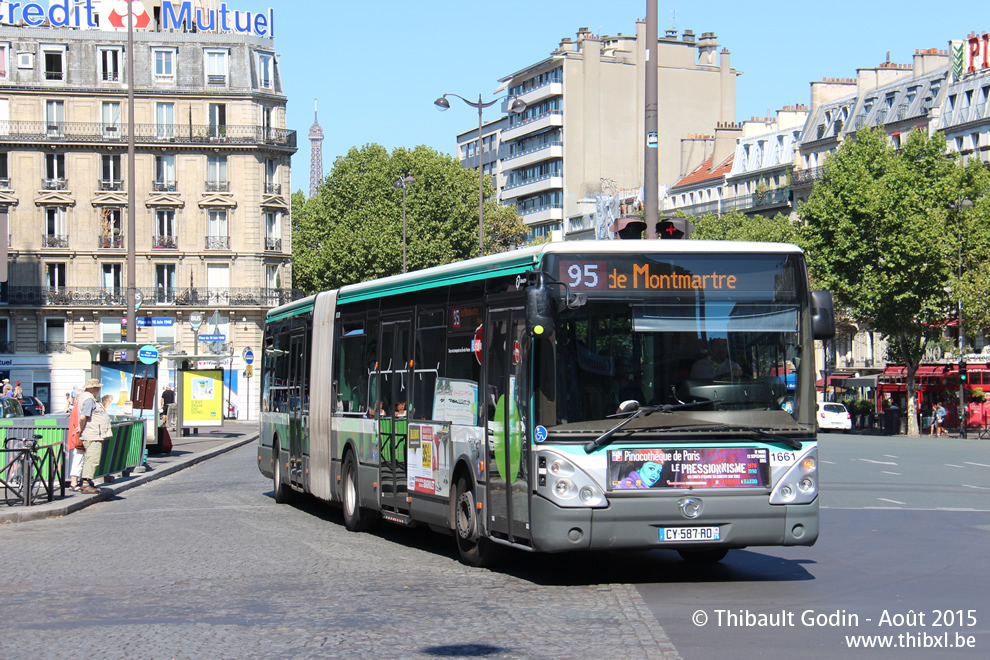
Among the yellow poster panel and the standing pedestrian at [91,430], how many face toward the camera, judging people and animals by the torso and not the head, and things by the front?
1

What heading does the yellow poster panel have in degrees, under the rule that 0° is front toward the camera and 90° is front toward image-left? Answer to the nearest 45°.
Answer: approximately 0°

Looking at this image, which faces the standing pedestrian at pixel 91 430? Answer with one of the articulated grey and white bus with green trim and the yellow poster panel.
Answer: the yellow poster panel

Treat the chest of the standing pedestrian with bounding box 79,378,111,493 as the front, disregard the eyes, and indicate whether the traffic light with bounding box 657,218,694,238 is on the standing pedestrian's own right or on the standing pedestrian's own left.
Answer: on the standing pedestrian's own right
